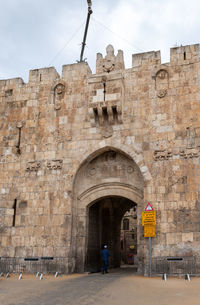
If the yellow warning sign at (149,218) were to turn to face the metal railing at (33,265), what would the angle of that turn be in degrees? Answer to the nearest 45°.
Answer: approximately 90° to its right

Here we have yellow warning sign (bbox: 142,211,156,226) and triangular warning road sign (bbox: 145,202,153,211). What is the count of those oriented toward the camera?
2

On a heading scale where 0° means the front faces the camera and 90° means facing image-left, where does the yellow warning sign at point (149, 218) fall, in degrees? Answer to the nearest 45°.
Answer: approximately 0°

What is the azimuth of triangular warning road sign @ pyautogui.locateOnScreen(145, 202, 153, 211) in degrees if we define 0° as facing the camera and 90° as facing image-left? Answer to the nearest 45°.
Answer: approximately 0°
